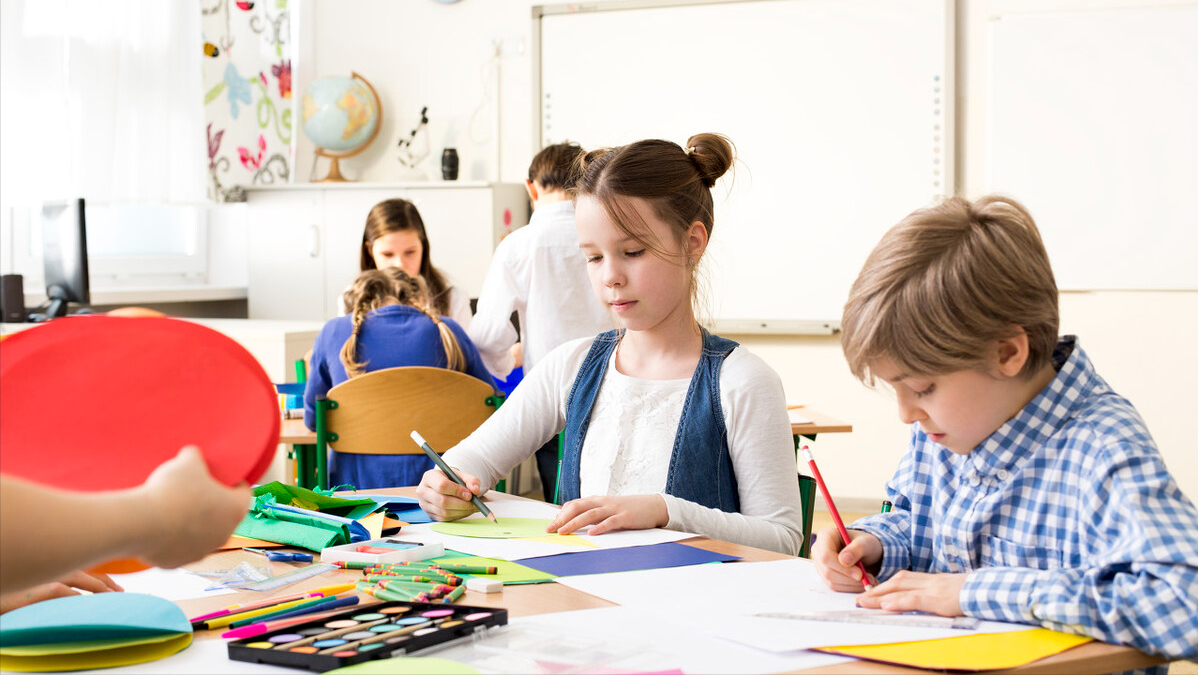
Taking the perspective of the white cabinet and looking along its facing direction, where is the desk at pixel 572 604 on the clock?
The desk is roughly at 12 o'clock from the white cabinet.

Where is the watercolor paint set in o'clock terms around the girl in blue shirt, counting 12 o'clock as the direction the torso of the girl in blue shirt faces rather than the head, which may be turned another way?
The watercolor paint set is roughly at 6 o'clock from the girl in blue shirt.

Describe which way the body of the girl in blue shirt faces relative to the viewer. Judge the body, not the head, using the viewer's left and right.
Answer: facing away from the viewer

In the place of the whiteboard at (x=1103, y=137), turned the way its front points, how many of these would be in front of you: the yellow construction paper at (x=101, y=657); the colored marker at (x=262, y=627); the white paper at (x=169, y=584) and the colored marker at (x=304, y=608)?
4

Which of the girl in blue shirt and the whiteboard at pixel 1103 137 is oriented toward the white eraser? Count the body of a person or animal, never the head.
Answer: the whiteboard

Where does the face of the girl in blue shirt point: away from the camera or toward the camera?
away from the camera

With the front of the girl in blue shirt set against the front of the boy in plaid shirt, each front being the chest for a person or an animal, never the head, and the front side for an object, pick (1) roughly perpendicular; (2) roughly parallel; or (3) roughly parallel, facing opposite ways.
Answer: roughly perpendicular

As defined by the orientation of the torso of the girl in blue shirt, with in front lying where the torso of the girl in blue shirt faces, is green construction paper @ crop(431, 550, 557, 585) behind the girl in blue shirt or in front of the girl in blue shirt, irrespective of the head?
behind

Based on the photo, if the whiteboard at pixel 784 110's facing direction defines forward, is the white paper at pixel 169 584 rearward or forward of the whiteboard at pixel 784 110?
forward

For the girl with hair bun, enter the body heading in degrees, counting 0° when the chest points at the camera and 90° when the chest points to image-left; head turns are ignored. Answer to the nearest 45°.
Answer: approximately 45°

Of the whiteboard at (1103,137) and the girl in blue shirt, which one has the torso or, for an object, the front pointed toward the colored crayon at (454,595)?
the whiteboard
